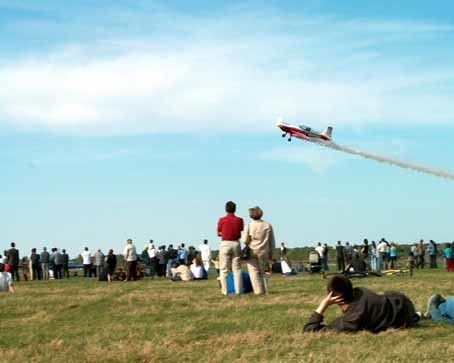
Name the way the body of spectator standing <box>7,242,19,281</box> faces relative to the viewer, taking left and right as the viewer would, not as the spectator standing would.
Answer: facing away from the viewer

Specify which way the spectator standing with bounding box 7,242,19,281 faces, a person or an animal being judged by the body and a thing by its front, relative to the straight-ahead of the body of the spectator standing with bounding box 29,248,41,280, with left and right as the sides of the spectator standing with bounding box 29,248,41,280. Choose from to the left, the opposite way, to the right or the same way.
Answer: the same way

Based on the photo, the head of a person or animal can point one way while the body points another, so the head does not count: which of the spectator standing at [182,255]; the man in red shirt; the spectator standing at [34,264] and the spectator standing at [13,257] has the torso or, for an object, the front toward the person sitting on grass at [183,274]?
the man in red shirt

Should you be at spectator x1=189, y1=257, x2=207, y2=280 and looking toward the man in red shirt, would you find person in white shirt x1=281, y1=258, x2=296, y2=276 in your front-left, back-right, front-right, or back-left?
back-left

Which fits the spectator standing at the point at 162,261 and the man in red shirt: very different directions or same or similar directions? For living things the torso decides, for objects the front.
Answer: same or similar directions

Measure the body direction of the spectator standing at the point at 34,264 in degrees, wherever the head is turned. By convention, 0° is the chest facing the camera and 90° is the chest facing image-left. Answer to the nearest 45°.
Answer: approximately 180°

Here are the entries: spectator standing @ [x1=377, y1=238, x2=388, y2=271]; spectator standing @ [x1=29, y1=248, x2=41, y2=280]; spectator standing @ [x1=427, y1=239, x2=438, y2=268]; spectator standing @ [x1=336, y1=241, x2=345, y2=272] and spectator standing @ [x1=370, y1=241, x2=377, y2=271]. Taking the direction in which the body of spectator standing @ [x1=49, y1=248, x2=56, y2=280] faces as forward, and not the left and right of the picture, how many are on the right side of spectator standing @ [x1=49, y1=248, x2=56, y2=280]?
4

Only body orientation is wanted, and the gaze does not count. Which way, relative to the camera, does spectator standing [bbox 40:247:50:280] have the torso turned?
away from the camera

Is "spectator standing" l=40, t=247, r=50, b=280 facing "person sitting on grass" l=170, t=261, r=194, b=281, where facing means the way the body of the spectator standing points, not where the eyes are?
no

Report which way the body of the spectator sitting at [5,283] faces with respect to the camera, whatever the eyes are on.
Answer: away from the camera

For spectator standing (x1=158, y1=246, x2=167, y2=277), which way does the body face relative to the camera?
away from the camera

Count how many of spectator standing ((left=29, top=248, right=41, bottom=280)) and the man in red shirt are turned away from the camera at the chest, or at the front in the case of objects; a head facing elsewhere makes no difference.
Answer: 2

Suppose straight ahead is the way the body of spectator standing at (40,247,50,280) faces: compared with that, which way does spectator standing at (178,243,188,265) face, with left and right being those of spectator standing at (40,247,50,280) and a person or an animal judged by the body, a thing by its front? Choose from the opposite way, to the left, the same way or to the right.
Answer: the same way

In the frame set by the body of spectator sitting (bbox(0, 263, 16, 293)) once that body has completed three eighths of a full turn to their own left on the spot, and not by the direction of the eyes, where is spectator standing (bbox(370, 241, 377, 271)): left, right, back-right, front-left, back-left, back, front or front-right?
back

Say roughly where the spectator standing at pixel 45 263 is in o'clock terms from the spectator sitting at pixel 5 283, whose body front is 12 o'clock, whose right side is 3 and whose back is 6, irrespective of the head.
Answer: the spectator standing at pixel 45 263 is roughly at 12 o'clock from the spectator sitting at pixel 5 283.

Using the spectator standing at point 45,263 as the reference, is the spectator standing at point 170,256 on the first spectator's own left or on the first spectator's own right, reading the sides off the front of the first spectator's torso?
on the first spectator's own right

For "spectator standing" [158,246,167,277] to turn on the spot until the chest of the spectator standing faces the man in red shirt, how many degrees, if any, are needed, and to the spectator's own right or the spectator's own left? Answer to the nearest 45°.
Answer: approximately 180°

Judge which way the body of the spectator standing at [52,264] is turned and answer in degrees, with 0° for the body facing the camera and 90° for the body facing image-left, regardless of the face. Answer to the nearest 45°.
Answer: approximately 180°

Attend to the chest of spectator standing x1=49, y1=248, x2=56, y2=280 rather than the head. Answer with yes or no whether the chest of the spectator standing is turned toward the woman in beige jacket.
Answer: no

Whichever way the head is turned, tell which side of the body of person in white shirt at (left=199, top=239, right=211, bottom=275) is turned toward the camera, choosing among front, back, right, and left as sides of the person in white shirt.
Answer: back

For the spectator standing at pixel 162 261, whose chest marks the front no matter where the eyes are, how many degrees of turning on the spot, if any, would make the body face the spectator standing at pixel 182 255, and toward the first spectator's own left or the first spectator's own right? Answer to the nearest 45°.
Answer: approximately 90° to the first spectator's own right
